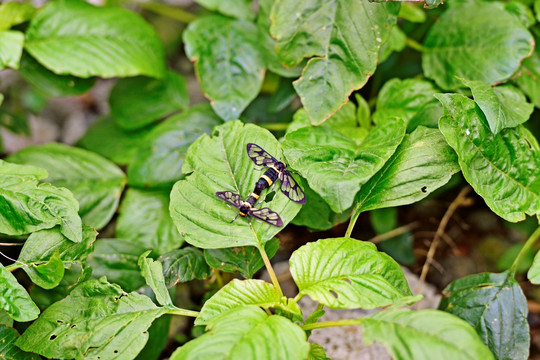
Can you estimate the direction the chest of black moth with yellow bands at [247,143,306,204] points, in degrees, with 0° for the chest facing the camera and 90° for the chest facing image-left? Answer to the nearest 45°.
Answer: approximately 225°

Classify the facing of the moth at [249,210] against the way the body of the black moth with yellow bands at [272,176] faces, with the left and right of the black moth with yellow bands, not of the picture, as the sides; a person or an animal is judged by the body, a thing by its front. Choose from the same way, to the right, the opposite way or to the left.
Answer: the opposite way
